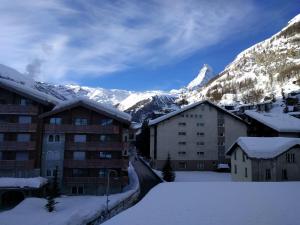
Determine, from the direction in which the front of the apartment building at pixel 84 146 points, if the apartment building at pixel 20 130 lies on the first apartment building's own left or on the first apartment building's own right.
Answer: on the first apartment building's own right

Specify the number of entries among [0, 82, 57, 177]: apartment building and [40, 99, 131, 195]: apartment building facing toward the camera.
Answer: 2

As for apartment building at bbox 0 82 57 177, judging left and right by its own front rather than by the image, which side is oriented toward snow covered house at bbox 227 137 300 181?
left

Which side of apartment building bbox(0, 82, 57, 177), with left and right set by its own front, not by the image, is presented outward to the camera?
front

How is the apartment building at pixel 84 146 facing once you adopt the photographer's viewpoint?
facing the viewer

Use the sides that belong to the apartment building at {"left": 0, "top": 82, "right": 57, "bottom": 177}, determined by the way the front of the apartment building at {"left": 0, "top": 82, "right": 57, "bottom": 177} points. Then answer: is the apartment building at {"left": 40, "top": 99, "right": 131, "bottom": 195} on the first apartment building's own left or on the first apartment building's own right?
on the first apartment building's own left

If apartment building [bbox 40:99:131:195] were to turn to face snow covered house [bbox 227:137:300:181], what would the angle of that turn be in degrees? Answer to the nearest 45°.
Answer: approximately 90° to its left
